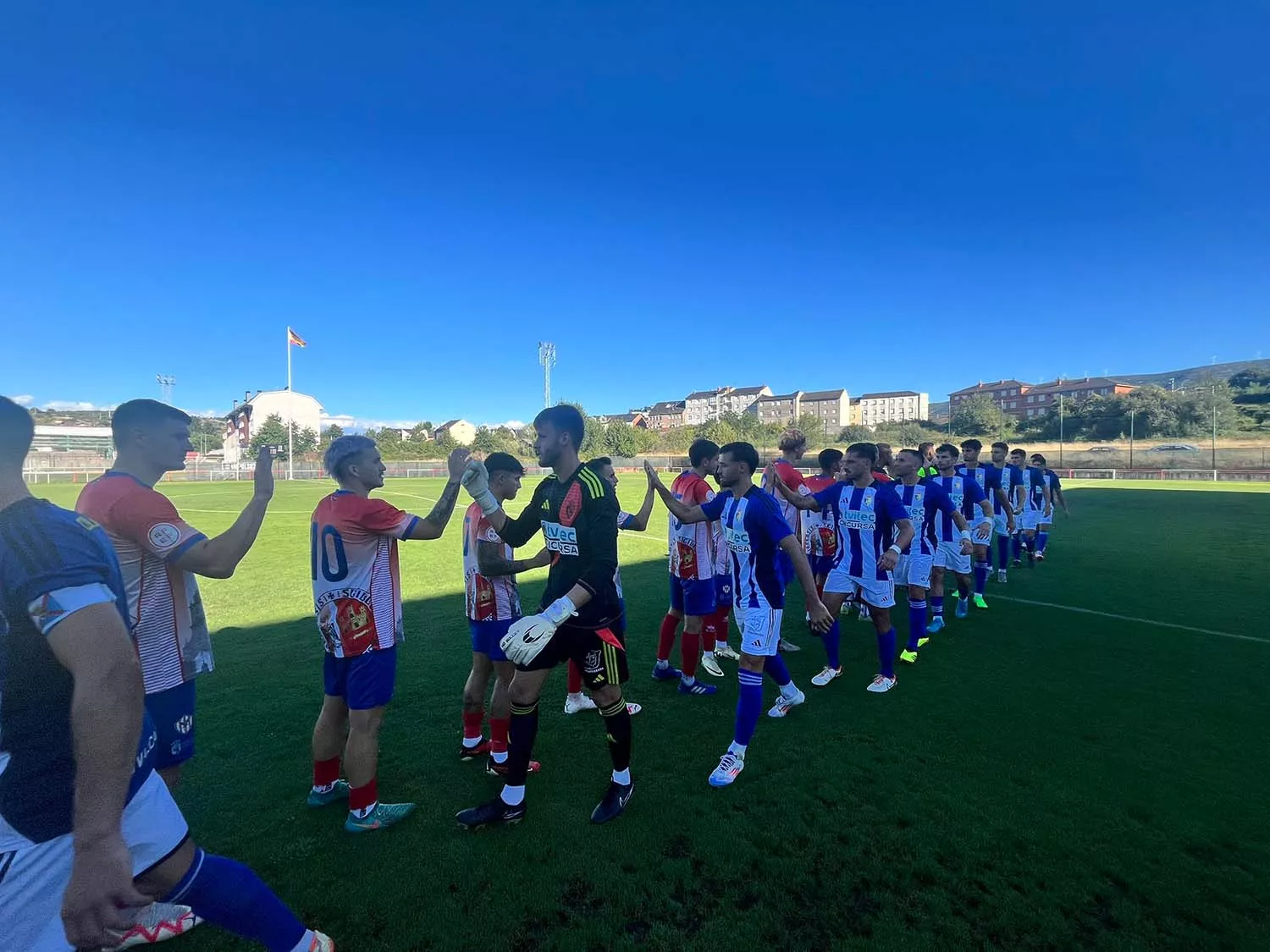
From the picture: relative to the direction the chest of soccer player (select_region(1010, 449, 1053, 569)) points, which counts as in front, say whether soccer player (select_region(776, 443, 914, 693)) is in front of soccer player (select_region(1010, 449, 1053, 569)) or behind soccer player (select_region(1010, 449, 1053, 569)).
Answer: in front

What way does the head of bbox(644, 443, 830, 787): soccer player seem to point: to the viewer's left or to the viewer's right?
to the viewer's left

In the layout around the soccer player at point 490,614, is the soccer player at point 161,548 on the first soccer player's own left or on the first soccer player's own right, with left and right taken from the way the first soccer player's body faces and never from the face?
on the first soccer player's own right

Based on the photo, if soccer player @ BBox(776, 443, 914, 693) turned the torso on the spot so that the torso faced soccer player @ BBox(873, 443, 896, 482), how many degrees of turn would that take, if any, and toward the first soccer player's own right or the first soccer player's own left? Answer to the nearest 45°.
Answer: approximately 135° to the first soccer player's own right

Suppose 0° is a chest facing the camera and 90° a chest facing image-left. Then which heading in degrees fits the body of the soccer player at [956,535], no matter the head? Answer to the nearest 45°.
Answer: approximately 45°

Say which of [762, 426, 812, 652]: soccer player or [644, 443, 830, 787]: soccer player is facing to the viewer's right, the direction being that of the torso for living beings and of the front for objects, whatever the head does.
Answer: [762, 426, 812, 652]: soccer player

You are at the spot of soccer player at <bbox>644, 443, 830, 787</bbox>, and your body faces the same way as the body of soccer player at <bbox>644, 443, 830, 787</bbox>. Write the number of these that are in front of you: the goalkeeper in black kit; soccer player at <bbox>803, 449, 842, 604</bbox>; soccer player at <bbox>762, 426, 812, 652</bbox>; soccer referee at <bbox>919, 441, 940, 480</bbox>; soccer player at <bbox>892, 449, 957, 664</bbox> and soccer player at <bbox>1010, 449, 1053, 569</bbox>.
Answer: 1

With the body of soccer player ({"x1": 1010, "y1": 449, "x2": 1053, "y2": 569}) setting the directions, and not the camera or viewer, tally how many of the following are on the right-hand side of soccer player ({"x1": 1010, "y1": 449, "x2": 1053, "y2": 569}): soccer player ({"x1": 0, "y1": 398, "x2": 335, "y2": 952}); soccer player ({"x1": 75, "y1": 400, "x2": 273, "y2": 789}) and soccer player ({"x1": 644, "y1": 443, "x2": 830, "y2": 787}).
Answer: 0

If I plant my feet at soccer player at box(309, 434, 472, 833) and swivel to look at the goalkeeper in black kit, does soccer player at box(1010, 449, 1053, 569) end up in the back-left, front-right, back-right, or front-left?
front-left

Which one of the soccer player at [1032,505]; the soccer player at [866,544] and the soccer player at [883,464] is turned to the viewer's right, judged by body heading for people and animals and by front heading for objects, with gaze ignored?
the soccer player at [883,464]

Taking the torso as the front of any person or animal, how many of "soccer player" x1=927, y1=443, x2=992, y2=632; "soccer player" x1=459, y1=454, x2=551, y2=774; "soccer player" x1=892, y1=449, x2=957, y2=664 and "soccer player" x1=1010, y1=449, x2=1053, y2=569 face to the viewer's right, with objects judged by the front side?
1

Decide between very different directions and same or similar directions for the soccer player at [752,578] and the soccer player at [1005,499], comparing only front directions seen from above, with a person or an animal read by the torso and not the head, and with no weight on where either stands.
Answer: same or similar directions

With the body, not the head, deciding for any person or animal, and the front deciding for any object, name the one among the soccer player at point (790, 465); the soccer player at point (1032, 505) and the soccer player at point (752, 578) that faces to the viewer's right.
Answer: the soccer player at point (790, 465)

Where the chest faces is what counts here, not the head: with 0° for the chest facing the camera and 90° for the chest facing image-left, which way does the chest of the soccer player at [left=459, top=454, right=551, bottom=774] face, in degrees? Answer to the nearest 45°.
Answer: approximately 270°

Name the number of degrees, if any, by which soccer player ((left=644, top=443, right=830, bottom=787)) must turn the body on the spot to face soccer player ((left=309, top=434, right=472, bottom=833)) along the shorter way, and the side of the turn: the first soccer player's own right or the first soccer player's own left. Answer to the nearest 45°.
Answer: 0° — they already face them

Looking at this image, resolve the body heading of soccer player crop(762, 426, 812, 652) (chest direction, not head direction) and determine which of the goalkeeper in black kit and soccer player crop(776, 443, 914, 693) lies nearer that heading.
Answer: the soccer player

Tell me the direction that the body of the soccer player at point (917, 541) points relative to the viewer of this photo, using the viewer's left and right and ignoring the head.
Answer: facing the viewer and to the left of the viewer

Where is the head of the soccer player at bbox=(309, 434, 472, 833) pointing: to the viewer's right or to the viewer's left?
to the viewer's right
